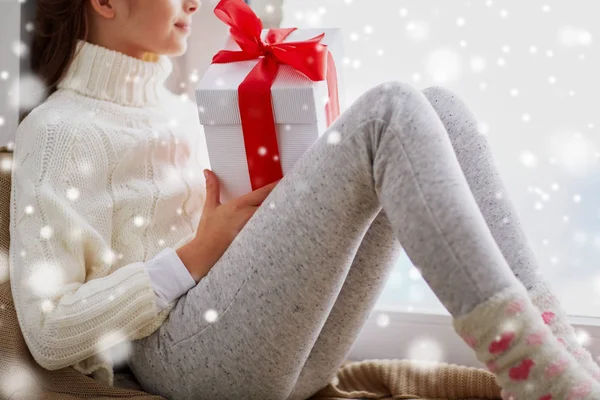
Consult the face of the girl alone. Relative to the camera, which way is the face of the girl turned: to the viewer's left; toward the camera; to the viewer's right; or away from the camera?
to the viewer's right

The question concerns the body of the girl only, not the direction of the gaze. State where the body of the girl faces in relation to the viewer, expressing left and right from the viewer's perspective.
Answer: facing to the right of the viewer

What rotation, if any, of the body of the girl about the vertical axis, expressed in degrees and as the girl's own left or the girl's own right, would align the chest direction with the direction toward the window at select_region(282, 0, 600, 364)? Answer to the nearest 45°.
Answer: approximately 45° to the girl's own left
